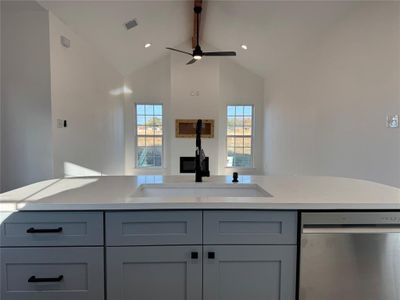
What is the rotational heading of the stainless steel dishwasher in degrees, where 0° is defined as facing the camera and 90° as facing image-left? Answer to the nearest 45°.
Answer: approximately 0°

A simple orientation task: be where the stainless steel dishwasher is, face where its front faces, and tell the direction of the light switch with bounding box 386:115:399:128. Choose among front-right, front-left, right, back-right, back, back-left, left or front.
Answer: back

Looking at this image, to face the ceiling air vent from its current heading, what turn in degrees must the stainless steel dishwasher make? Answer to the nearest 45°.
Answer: approximately 135° to its right

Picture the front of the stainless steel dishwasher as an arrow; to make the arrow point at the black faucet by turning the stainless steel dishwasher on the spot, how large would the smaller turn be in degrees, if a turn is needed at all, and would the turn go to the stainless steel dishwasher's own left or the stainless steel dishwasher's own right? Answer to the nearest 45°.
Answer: approximately 90° to the stainless steel dishwasher's own right
